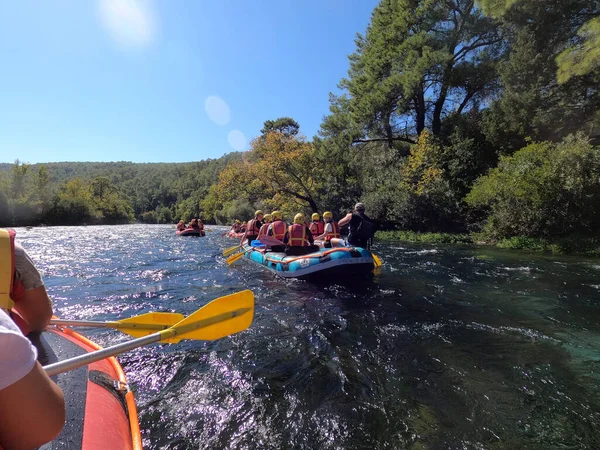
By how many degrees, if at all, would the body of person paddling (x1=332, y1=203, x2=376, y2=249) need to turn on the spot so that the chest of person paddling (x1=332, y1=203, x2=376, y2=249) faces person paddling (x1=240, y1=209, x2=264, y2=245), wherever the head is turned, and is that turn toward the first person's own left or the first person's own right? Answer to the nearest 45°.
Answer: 0° — they already face them

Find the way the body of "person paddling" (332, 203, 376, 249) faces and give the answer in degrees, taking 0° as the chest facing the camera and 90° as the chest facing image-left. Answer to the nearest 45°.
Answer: approximately 135°

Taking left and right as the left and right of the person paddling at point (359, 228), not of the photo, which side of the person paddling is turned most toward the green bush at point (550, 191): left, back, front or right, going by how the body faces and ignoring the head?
right

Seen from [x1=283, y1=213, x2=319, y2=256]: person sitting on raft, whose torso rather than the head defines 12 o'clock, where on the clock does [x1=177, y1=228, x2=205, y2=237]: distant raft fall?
The distant raft is roughly at 11 o'clock from the person sitting on raft.

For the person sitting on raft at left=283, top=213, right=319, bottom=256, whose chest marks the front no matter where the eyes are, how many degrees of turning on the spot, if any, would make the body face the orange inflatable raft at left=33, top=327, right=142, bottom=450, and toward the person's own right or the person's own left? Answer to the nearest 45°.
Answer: approximately 180°

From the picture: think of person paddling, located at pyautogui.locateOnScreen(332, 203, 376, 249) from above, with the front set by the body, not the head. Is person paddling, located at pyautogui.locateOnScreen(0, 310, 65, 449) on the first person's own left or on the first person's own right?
on the first person's own left

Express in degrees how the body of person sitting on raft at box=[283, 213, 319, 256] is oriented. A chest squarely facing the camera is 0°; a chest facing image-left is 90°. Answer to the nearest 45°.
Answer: approximately 180°

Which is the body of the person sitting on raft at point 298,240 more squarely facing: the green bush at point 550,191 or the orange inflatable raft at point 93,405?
the green bush

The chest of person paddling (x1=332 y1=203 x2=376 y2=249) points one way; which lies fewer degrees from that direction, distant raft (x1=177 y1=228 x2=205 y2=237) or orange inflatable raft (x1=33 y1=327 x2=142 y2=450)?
the distant raft
